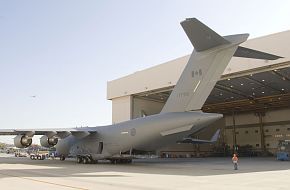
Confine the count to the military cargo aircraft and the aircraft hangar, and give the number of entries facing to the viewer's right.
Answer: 0

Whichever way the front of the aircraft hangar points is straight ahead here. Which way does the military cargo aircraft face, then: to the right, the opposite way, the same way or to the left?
to the right

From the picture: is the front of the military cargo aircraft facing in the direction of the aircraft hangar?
no
